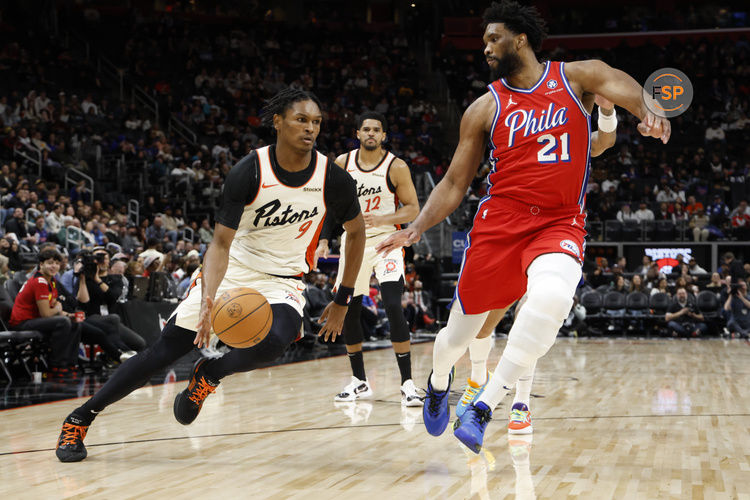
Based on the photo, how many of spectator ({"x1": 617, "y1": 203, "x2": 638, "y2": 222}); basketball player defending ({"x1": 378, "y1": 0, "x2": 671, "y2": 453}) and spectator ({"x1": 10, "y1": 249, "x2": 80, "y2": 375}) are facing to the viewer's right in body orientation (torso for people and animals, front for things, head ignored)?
1

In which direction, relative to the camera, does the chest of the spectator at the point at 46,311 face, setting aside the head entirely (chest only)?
to the viewer's right

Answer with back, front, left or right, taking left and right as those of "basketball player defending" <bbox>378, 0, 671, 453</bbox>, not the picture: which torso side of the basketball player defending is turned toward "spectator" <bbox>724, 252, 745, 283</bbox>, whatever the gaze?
back

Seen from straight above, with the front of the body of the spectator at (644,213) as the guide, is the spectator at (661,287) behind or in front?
in front

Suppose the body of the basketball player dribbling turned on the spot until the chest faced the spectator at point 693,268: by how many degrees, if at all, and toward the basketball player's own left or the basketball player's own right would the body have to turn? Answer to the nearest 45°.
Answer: approximately 90° to the basketball player's own left

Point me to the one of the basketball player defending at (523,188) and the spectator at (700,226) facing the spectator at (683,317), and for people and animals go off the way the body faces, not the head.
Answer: the spectator at (700,226)

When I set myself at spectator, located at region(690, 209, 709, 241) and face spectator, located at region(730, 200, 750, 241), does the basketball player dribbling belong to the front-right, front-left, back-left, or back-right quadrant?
back-right

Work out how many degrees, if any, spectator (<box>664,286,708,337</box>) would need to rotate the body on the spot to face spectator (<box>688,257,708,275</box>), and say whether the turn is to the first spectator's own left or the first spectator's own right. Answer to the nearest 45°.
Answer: approximately 180°

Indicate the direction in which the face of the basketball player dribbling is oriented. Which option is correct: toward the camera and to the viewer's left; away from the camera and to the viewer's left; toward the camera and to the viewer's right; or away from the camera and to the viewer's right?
toward the camera and to the viewer's right
